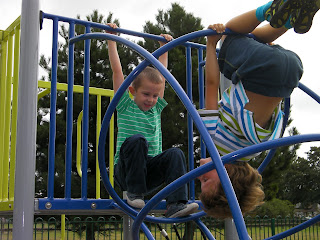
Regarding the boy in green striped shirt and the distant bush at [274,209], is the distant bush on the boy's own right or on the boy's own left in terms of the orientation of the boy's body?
on the boy's own left

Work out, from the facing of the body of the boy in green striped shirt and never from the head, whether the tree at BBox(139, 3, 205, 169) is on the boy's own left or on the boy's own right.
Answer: on the boy's own left

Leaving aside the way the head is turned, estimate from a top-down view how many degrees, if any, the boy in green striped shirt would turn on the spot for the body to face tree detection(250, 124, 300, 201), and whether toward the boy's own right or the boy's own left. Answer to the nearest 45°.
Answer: approximately 135° to the boy's own left

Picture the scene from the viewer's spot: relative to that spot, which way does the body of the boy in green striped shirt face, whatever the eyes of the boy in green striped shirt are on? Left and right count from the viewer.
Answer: facing the viewer and to the right of the viewer

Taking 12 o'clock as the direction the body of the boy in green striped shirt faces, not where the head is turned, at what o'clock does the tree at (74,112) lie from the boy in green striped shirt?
The tree is roughly at 7 o'clock from the boy in green striped shirt.
